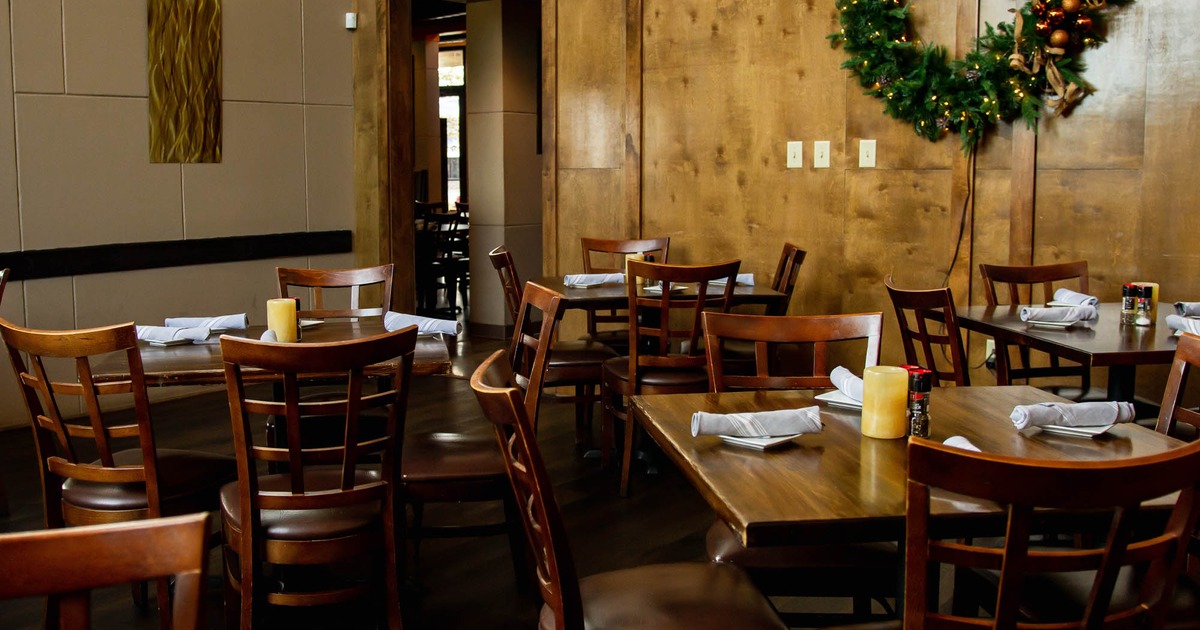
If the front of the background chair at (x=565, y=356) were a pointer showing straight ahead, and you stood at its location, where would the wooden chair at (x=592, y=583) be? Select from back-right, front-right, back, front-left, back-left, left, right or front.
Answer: right

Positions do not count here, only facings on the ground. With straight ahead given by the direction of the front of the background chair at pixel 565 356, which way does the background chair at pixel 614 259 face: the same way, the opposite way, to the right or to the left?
to the right

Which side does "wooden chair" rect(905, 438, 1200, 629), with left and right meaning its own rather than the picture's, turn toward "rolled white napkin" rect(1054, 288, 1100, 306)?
front

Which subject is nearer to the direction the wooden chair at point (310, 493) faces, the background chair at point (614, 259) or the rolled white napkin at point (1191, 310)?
the background chair

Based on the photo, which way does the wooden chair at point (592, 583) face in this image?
to the viewer's right

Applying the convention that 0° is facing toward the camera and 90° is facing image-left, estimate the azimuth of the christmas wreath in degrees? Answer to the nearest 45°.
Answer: approximately 0°

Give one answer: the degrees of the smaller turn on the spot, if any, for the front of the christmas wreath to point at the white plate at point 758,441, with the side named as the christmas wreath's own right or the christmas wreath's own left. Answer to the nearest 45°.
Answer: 0° — it already faces it

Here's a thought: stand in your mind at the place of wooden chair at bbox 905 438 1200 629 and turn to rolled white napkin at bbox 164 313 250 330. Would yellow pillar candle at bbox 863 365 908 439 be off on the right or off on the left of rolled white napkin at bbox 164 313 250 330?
right

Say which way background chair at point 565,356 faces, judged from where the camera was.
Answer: facing to the right of the viewer

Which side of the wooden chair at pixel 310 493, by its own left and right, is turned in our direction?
back

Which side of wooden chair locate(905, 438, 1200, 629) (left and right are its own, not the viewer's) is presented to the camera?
back

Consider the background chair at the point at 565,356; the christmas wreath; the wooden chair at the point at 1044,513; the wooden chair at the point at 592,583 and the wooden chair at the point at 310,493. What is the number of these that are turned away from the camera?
2

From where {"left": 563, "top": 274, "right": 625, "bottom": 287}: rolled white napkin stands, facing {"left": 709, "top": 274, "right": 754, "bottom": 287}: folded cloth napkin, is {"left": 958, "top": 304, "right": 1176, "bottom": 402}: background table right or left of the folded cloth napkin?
right

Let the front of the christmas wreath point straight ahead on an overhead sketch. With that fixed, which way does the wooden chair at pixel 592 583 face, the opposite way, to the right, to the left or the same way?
to the left
